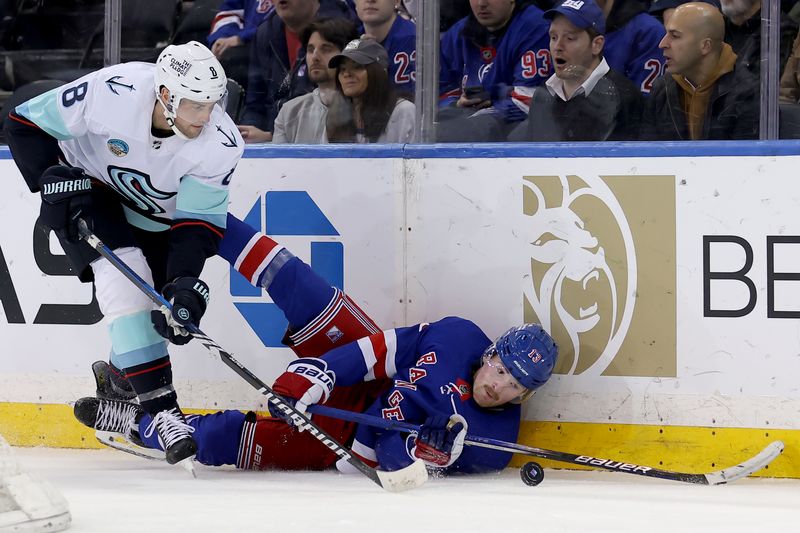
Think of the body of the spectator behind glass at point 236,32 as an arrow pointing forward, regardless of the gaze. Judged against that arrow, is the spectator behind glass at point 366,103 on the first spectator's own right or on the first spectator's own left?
on the first spectator's own left

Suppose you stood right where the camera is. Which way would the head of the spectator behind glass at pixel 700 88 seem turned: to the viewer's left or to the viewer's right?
to the viewer's left

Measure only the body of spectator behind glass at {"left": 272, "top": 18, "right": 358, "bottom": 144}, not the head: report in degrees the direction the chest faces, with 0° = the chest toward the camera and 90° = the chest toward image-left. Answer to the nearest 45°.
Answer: approximately 45°

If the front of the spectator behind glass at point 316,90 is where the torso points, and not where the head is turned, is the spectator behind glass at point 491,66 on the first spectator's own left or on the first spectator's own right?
on the first spectator's own left

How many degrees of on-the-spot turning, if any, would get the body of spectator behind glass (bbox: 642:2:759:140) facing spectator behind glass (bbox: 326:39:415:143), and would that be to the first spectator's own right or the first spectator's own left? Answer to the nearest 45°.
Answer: approximately 45° to the first spectator's own right

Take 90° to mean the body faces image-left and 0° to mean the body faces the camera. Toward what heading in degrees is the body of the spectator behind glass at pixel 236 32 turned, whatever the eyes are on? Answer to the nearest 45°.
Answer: approximately 0°
